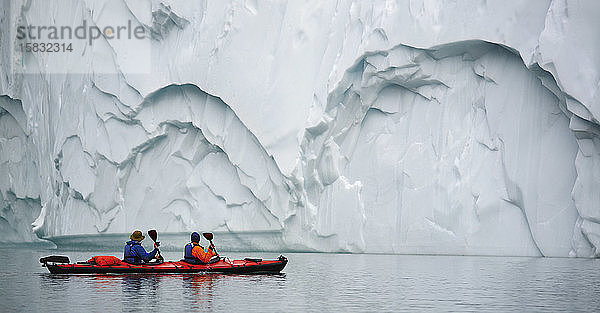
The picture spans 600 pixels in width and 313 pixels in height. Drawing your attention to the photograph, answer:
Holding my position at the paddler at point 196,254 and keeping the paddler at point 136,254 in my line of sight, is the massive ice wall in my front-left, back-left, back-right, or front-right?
back-right

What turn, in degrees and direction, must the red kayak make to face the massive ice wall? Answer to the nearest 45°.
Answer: approximately 45° to its left

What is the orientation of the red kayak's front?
to the viewer's right
